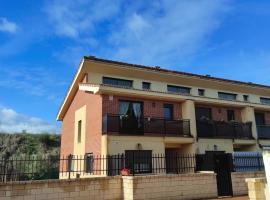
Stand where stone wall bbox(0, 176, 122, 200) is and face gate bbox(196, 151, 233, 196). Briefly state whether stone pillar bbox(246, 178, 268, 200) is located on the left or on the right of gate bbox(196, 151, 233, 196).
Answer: right

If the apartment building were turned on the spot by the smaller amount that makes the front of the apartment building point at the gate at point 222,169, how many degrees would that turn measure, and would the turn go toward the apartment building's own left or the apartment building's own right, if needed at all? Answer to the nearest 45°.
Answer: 0° — it already faces it

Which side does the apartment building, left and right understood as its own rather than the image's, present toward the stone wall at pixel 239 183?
front

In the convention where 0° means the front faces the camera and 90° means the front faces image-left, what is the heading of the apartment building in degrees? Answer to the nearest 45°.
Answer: approximately 315°

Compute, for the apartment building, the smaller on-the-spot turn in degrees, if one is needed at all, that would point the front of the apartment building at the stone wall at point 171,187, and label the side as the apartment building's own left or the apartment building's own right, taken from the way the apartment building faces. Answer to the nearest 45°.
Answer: approximately 45° to the apartment building's own right

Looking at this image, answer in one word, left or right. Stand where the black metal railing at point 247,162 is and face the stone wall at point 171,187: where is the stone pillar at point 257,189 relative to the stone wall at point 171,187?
left

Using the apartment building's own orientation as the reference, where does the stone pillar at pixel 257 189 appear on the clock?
The stone pillar is roughly at 1 o'clock from the apartment building.
